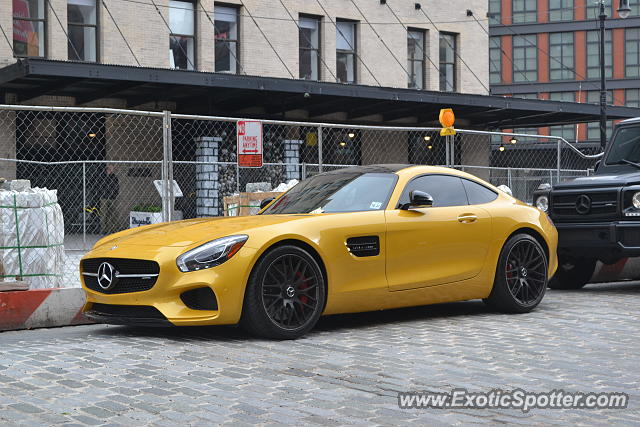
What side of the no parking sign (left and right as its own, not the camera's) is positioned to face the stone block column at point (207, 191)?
back

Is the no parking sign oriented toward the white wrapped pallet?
no

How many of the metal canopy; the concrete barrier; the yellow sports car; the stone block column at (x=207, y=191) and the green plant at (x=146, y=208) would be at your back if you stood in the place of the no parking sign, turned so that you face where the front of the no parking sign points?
3

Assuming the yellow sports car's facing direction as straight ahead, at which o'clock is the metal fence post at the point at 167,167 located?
The metal fence post is roughly at 3 o'clock from the yellow sports car.

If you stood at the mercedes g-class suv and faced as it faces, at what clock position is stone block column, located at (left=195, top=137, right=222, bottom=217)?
The stone block column is roughly at 3 o'clock from the mercedes g-class suv.

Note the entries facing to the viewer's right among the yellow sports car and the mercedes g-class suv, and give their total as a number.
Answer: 0

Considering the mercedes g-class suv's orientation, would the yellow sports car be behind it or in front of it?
in front

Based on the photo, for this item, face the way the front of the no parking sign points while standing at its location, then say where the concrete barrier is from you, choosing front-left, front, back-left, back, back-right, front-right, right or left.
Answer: front-right

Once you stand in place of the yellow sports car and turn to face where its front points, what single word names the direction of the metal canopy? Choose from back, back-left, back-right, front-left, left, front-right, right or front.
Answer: back-right

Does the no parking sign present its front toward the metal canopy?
no

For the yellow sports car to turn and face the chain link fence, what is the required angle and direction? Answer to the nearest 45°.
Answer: approximately 135° to its right

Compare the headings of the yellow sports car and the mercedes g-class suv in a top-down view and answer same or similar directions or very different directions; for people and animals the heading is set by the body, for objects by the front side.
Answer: same or similar directions

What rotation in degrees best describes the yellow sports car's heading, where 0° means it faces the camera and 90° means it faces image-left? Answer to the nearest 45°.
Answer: approximately 45°

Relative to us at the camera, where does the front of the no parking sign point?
facing the viewer

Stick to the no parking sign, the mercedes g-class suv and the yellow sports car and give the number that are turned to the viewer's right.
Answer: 0
